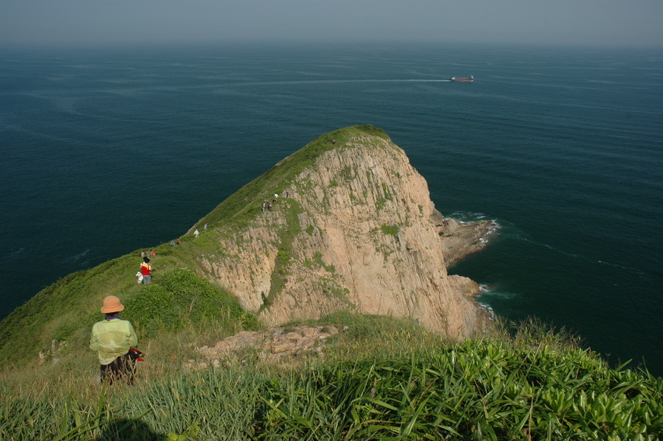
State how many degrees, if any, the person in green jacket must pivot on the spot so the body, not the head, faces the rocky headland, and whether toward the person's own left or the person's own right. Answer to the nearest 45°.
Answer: approximately 45° to the person's own right

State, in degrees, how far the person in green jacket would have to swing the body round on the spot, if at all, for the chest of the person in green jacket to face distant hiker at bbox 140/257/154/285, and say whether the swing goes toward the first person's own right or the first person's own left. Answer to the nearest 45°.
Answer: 0° — they already face them

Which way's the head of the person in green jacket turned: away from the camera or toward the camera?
away from the camera

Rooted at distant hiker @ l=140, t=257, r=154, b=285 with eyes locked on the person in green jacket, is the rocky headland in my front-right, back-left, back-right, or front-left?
back-left

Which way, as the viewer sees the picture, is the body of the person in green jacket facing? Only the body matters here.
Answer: away from the camera
